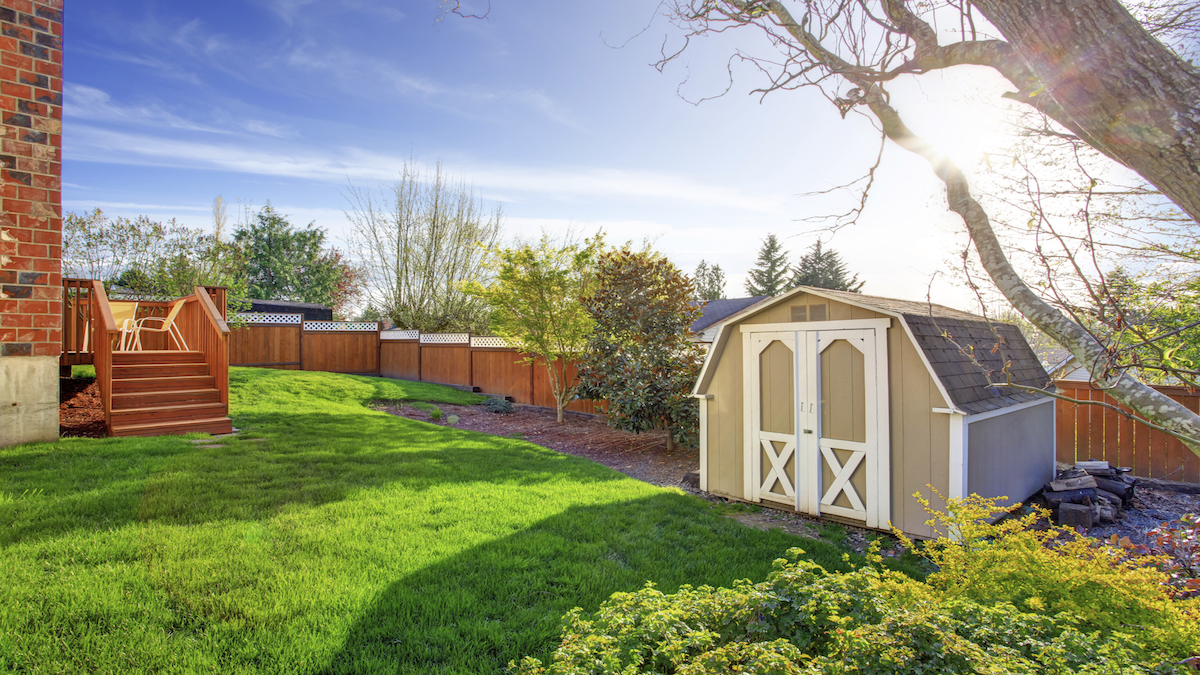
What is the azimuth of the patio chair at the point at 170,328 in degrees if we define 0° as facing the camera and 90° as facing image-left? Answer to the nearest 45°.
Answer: approximately 90°

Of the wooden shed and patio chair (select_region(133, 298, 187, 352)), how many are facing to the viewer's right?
0

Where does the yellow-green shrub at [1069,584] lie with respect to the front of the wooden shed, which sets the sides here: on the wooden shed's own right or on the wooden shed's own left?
on the wooden shed's own left

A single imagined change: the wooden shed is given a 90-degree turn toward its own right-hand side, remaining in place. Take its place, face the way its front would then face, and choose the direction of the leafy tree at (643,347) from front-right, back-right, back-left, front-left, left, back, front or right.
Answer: front

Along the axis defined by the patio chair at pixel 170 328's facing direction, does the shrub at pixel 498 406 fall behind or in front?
behind

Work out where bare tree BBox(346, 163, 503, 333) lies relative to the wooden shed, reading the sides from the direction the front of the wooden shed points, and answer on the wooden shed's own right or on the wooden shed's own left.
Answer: on the wooden shed's own right

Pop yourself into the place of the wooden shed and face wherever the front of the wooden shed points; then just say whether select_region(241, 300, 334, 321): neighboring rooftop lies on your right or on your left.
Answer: on your right

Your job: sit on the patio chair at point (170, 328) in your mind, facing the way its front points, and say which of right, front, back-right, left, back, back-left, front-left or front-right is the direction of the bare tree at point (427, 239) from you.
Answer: back-right
